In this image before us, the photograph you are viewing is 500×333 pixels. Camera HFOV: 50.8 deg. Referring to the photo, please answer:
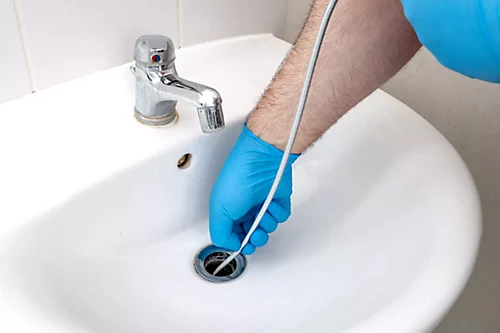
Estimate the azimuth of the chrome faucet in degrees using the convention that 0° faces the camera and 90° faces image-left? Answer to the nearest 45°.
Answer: approximately 315°
